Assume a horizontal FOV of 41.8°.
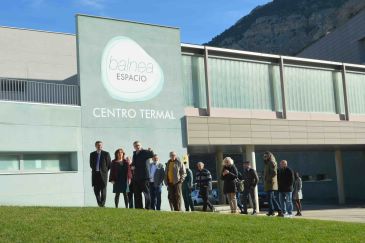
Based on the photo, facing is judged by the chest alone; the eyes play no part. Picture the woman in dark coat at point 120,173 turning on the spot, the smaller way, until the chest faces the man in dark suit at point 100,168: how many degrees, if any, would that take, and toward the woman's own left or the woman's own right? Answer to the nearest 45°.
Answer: approximately 45° to the woman's own right

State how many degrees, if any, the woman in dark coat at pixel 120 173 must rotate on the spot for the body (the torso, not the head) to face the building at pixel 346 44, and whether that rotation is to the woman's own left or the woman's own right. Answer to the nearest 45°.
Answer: approximately 135° to the woman's own left

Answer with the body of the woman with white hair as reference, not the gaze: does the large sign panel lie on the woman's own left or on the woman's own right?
on the woman's own right

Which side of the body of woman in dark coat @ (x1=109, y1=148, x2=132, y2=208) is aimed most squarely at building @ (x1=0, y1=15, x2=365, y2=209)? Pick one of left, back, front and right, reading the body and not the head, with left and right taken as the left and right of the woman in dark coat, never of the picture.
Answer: back

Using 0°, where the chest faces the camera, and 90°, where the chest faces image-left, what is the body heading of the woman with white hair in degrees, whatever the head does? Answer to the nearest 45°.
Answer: approximately 45°

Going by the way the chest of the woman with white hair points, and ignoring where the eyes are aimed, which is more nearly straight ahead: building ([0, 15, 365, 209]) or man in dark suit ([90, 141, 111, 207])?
the man in dark suit

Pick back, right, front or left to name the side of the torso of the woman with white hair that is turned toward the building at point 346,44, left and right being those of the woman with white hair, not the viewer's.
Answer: back

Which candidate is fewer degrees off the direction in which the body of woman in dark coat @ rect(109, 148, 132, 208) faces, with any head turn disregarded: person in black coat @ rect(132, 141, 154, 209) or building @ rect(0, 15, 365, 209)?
the person in black coat

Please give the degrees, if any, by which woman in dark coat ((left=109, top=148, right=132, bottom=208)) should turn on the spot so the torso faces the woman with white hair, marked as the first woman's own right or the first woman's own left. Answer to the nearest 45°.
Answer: approximately 90° to the first woman's own left

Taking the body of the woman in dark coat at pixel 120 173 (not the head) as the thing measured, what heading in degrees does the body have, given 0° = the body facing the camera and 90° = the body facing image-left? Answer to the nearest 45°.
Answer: approximately 0°

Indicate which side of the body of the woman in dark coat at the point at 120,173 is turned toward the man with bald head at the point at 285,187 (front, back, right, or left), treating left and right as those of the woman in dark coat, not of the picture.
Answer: left
